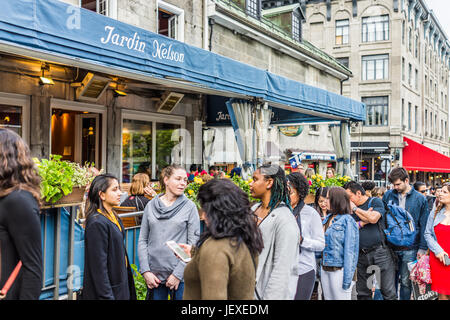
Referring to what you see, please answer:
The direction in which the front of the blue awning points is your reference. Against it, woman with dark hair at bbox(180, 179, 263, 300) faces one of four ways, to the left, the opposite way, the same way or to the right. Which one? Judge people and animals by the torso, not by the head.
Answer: the opposite way

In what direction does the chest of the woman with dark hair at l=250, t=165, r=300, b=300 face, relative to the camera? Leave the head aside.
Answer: to the viewer's left

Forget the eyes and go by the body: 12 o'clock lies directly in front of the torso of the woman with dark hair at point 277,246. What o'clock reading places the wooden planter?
The wooden planter is roughly at 1 o'clock from the woman with dark hair.

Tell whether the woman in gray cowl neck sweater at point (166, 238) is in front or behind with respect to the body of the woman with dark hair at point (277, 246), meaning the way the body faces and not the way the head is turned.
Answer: in front

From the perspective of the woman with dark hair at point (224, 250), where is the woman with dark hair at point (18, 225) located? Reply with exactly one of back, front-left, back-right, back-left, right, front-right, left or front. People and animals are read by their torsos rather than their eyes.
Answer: front-left

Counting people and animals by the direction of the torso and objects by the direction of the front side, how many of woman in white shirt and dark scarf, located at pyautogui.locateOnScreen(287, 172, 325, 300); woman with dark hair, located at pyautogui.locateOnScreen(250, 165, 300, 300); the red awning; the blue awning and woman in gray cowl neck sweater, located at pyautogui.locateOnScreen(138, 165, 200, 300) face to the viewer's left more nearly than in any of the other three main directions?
2
